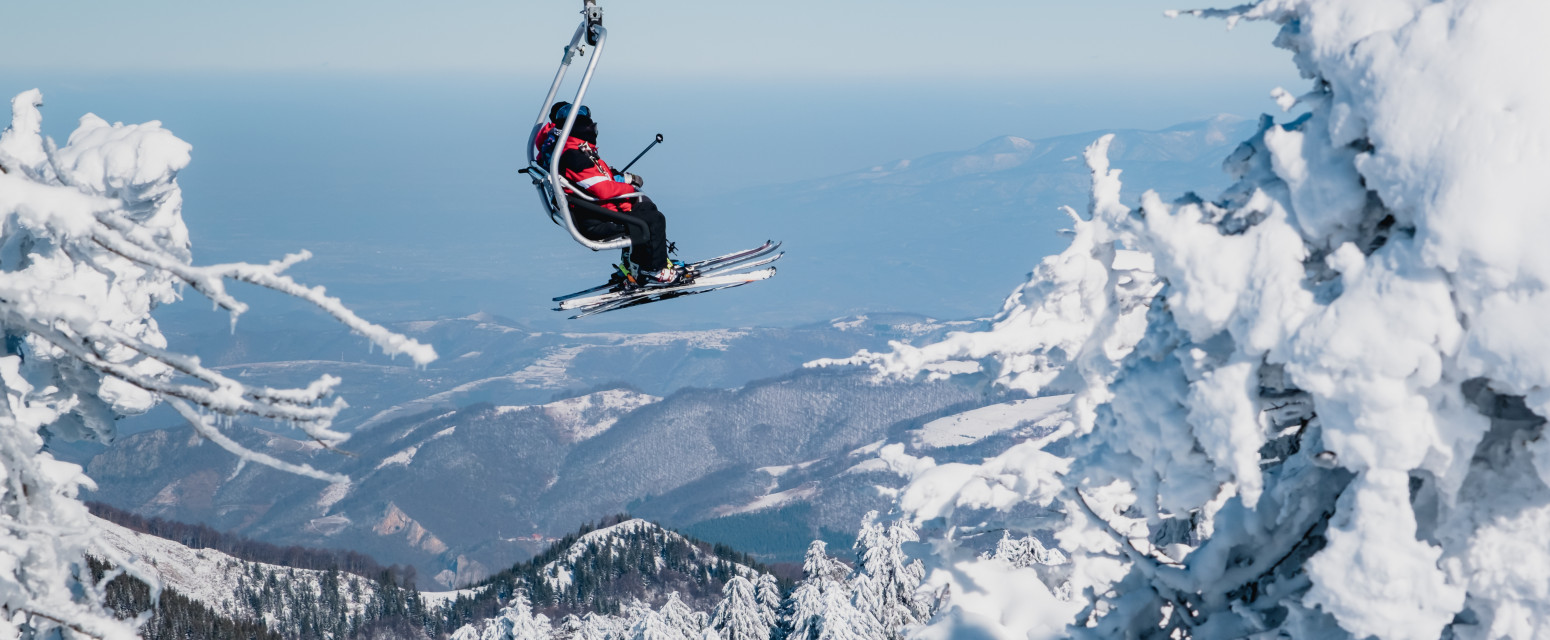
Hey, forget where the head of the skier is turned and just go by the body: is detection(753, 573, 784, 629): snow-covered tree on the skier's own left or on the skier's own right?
on the skier's own left

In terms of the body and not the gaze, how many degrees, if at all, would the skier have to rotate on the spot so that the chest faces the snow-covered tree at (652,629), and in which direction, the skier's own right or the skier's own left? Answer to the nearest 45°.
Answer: approximately 90° to the skier's own left

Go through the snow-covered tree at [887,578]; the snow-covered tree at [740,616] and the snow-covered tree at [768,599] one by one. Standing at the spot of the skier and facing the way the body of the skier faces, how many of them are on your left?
3

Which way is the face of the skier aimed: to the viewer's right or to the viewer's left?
to the viewer's right

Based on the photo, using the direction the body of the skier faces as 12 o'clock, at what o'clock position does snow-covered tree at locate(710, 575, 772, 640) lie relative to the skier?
The snow-covered tree is roughly at 9 o'clock from the skier.

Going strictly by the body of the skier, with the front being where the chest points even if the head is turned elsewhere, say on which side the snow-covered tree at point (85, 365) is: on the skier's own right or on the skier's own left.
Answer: on the skier's own right

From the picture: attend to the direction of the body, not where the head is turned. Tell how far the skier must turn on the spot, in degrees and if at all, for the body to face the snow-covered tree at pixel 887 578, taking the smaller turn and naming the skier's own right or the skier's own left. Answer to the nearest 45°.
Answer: approximately 90° to the skier's own left

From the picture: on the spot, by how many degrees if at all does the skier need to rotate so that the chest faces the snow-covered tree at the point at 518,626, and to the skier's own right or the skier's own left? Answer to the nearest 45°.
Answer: approximately 90° to the skier's own left

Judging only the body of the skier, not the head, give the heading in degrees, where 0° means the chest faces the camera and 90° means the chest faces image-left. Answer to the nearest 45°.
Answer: approximately 270°

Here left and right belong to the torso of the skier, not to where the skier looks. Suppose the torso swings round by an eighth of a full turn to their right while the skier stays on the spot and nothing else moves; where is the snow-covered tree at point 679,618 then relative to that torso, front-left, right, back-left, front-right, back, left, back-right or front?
back-left

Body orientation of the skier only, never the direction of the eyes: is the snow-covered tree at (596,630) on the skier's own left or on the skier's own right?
on the skier's own left
